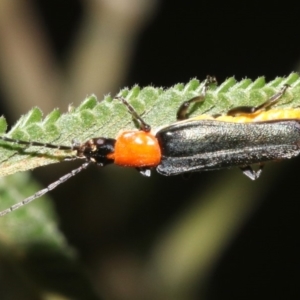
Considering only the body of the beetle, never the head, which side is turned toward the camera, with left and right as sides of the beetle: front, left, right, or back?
left

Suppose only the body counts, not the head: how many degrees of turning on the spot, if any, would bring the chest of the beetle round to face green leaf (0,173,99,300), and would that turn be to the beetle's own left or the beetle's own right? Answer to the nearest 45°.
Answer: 0° — it already faces it
